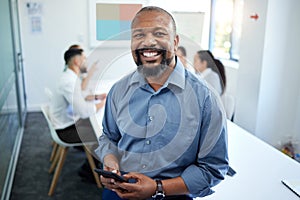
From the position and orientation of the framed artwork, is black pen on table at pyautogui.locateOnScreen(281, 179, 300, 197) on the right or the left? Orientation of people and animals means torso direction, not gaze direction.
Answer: on its left

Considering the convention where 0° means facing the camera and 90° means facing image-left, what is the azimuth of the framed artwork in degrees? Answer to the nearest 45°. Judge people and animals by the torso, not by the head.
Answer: approximately 0°

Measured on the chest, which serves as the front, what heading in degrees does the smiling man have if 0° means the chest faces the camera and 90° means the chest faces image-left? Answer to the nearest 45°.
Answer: approximately 45°
